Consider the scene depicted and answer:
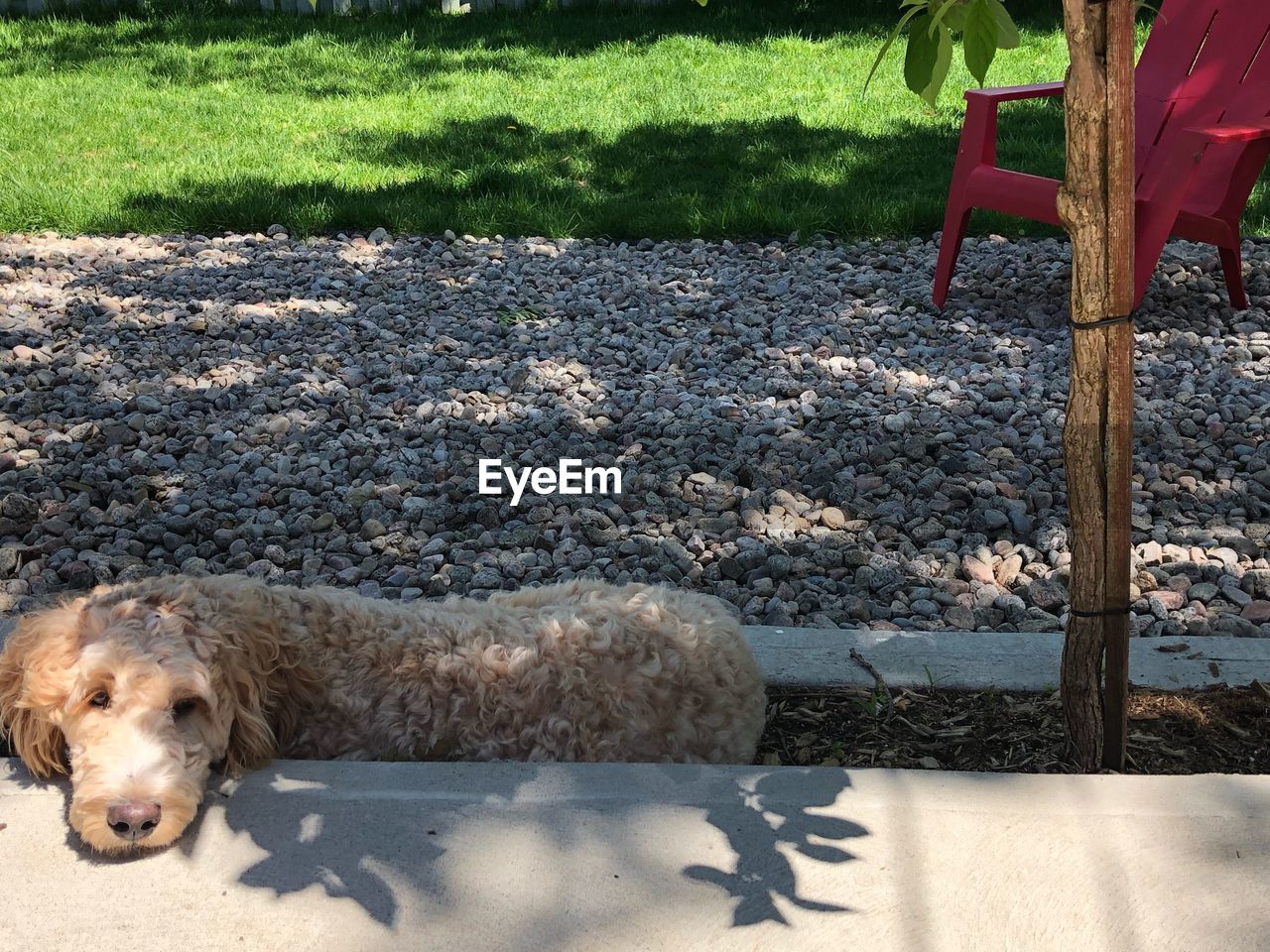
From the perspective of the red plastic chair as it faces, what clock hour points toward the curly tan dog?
The curly tan dog is roughly at 11 o'clock from the red plastic chair.

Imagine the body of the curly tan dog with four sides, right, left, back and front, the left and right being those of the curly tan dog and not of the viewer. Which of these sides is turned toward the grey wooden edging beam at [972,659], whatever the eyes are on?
back

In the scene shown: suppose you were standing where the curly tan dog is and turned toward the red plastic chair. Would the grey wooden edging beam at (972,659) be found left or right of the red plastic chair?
right

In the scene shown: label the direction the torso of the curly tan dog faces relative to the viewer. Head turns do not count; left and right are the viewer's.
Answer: facing to the left of the viewer

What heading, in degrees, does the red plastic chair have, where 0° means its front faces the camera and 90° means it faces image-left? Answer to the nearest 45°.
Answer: approximately 45°

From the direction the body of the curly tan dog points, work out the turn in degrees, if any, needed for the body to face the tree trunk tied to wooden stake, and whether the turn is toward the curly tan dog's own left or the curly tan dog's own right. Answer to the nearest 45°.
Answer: approximately 180°

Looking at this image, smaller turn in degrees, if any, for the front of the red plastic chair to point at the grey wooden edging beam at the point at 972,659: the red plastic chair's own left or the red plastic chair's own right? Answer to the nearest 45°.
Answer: approximately 45° to the red plastic chair's own left
